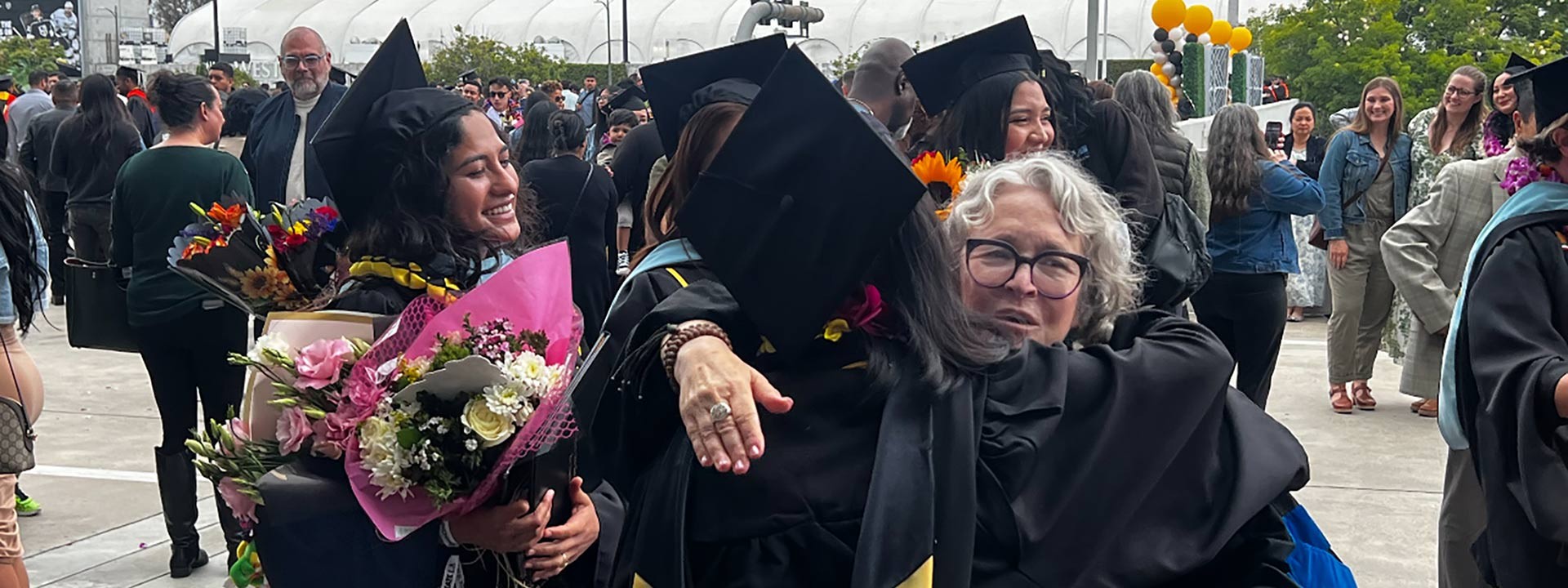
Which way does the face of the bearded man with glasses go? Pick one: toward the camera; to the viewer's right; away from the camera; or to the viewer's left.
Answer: toward the camera

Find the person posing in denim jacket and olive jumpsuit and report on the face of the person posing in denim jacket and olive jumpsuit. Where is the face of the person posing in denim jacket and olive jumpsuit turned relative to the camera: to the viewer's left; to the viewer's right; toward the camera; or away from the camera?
toward the camera

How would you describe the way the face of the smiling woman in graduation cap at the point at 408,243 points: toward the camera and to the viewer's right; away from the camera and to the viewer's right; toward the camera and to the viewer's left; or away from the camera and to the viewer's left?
toward the camera and to the viewer's right

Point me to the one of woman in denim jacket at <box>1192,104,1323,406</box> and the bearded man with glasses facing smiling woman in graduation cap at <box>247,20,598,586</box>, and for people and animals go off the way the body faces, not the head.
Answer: the bearded man with glasses

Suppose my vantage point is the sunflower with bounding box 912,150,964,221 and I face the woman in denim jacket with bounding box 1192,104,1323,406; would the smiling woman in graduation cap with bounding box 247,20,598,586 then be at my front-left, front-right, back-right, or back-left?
back-left

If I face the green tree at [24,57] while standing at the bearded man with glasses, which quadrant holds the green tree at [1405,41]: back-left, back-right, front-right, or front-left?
front-right

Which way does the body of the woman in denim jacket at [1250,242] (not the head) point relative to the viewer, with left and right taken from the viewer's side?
facing away from the viewer and to the right of the viewer

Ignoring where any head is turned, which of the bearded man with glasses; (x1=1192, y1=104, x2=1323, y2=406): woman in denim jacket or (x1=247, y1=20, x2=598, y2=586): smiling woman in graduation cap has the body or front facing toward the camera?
the bearded man with glasses

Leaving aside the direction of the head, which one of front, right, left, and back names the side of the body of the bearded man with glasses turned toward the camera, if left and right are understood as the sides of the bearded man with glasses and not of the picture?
front

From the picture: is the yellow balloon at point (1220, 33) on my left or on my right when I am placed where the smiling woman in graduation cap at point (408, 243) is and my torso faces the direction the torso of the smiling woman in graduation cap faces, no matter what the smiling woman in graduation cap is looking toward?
on my left
